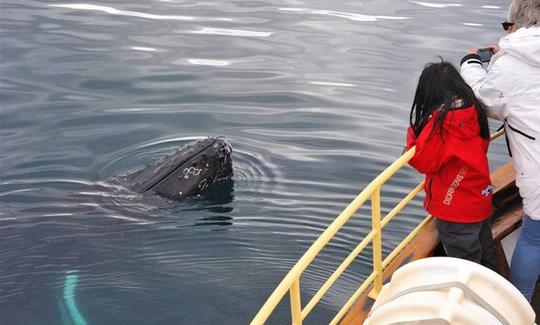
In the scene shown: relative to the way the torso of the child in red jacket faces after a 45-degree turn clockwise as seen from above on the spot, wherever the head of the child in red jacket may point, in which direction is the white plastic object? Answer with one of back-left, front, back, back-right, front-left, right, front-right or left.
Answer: back

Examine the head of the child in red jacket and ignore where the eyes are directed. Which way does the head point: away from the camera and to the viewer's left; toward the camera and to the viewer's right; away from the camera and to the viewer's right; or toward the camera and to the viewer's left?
away from the camera and to the viewer's left

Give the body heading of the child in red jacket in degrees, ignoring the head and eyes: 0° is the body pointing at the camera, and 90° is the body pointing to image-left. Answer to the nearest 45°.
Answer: approximately 135°

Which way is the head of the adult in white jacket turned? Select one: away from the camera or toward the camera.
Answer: away from the camera
